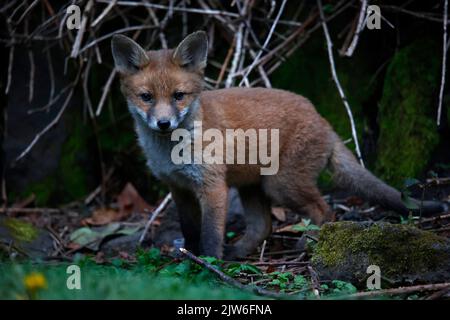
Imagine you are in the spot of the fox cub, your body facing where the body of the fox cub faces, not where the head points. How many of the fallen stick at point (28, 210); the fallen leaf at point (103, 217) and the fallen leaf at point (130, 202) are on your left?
0

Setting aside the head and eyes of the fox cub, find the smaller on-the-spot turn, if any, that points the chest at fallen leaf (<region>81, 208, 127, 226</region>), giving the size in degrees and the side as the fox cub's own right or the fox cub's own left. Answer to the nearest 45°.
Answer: approximately 90° to the fox cub's own right

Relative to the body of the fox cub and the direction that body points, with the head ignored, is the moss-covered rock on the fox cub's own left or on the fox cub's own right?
on the fox cub's own left

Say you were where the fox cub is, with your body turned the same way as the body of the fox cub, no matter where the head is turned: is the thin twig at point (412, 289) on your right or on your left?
on your left

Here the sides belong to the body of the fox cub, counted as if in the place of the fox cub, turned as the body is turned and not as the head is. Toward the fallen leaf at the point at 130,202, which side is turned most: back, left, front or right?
right

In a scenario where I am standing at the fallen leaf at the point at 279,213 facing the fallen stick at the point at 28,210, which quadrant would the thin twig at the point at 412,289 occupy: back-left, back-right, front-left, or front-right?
back-left

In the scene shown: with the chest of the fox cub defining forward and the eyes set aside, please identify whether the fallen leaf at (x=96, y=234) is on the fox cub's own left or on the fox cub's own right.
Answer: on the fox cub's own right
